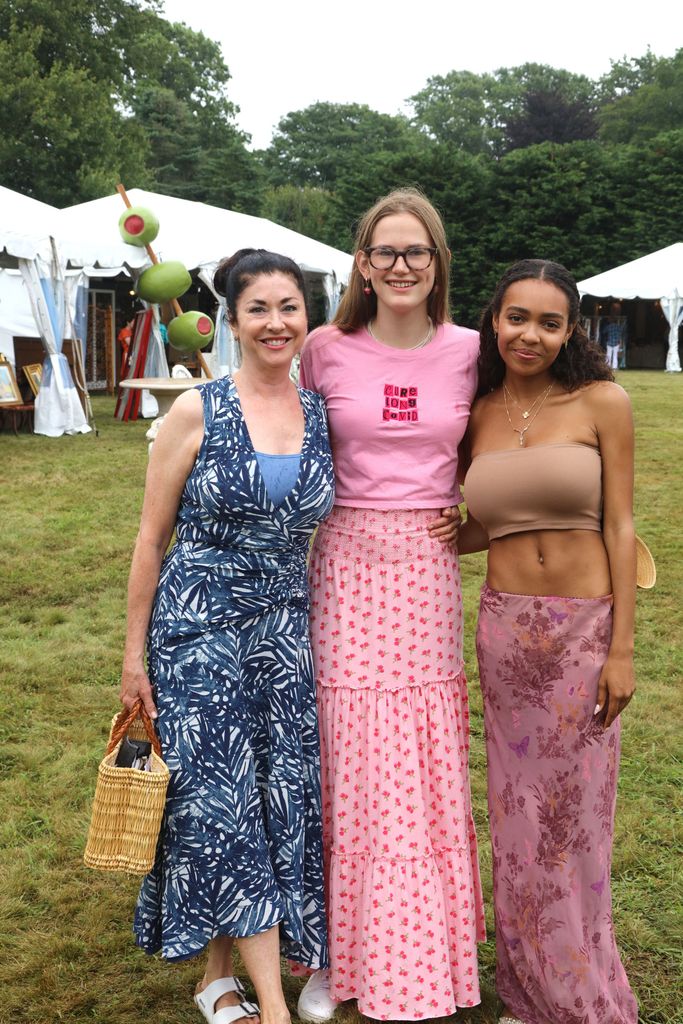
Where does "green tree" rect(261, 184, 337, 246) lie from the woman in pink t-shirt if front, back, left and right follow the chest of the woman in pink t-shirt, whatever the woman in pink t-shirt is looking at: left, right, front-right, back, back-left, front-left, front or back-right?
back

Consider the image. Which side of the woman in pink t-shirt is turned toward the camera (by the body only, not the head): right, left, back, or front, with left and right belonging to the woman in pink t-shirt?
front

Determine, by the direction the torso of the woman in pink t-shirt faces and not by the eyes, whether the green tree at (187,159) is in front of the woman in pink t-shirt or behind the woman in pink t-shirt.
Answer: behind

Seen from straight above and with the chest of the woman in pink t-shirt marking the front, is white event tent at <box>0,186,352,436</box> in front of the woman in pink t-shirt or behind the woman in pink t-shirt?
behind

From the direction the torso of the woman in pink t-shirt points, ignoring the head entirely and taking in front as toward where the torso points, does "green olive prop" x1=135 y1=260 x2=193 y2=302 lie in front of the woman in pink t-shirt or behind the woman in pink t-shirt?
behind

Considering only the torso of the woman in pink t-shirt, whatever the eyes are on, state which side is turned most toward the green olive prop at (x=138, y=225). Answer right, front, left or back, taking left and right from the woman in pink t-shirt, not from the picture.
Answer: back

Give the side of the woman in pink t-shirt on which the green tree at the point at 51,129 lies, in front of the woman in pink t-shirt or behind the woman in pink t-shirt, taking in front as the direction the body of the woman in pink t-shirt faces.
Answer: behind
